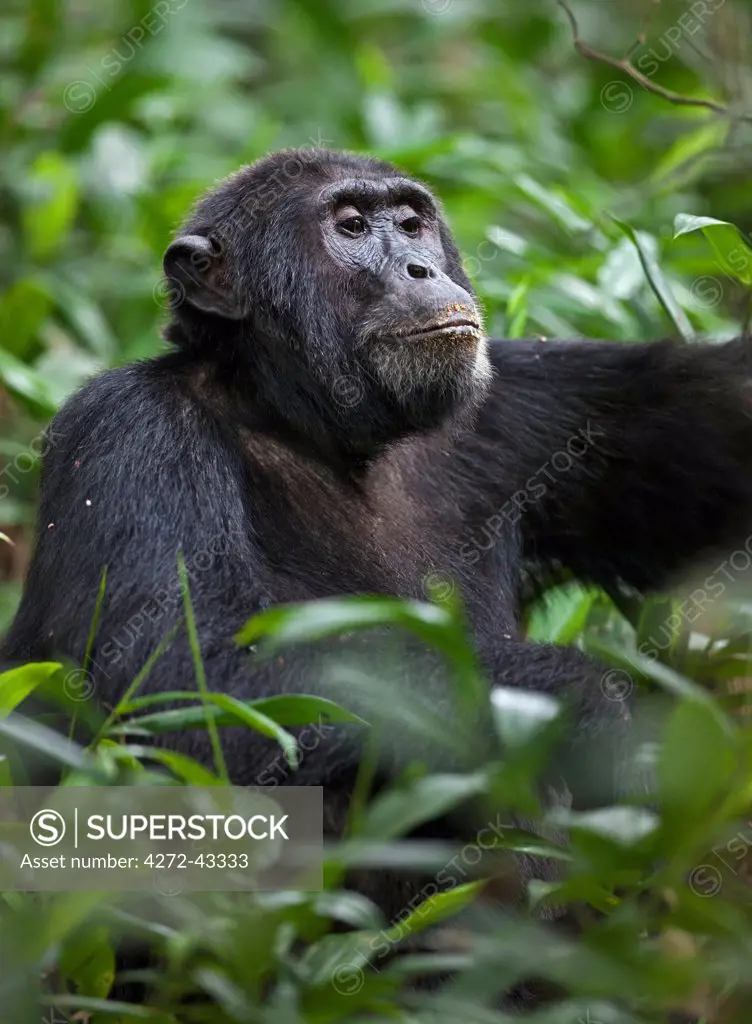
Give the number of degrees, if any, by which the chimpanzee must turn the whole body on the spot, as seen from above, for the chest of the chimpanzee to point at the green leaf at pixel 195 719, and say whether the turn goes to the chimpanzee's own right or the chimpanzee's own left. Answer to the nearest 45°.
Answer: approximately 45° to the chimpanzee's own right

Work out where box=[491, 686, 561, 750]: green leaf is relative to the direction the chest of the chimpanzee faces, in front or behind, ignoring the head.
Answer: in front

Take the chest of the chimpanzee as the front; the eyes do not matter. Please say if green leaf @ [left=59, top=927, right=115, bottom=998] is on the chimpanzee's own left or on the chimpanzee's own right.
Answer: on the chimpanzee's own right

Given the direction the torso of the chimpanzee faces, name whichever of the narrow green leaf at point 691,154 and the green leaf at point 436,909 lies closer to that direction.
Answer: the green leaf

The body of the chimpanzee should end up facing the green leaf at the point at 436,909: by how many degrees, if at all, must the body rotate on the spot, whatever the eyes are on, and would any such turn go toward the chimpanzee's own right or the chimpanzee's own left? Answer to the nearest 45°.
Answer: approximately 45° to the chimpanzee's own right

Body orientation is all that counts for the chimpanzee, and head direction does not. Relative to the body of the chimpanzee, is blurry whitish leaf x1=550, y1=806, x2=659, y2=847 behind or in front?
in front

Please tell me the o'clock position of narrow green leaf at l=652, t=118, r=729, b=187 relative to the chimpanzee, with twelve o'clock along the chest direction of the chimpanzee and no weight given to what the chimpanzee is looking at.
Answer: The narrow green leaf is roughly at 8 o'clock from the chimpanzee.

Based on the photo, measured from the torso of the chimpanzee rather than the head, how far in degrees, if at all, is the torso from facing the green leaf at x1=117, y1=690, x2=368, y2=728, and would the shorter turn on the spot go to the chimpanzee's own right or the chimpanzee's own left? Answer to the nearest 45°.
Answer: approximately 45° to the chimpanzee's own right

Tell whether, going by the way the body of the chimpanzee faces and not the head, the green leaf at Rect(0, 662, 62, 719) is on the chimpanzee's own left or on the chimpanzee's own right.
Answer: on the chimpanzee's own right

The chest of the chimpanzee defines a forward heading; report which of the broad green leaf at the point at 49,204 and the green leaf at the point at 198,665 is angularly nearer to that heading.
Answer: the green leaf

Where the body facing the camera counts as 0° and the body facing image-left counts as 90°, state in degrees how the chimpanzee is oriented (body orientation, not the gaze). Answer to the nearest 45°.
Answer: approximately 315°
